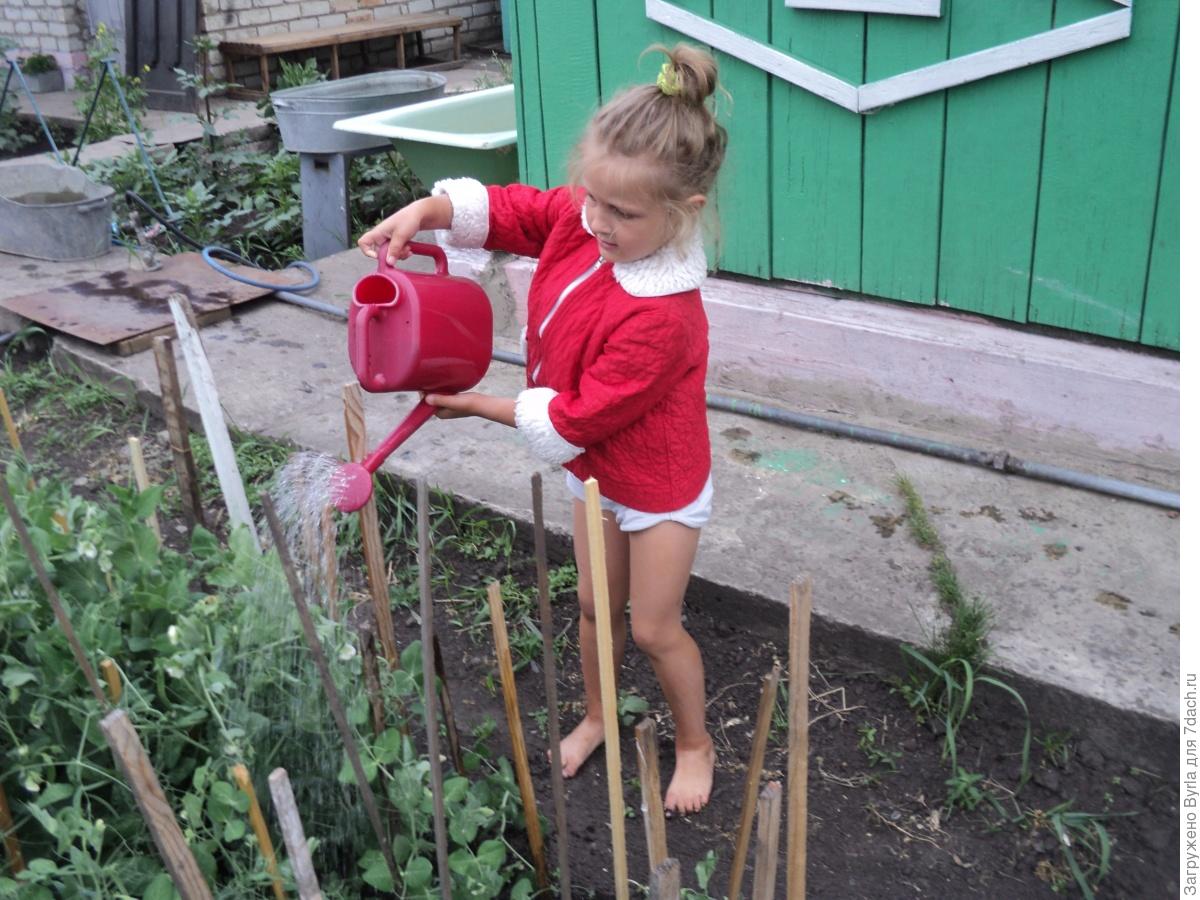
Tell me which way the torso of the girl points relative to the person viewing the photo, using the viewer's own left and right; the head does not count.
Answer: facing the viewer and to the left of the viewer

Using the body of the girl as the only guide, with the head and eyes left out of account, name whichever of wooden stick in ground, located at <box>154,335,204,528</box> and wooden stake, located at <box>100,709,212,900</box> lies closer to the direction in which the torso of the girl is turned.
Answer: the wooden stake

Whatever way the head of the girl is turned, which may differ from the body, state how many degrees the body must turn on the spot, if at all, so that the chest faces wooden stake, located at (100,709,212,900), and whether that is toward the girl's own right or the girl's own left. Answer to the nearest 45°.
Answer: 0° — they already face it

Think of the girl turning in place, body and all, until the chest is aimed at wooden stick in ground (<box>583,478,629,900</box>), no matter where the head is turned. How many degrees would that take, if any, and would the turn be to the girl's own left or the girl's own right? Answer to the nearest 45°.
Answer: approximately 45° to the girl's own left

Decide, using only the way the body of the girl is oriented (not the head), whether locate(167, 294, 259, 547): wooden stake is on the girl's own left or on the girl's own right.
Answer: on the girl's own right

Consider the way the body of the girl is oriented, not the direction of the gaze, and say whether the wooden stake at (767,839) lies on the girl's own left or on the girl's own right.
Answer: on the girl's own left

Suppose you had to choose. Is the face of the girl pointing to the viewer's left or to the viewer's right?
to the viewer's left
